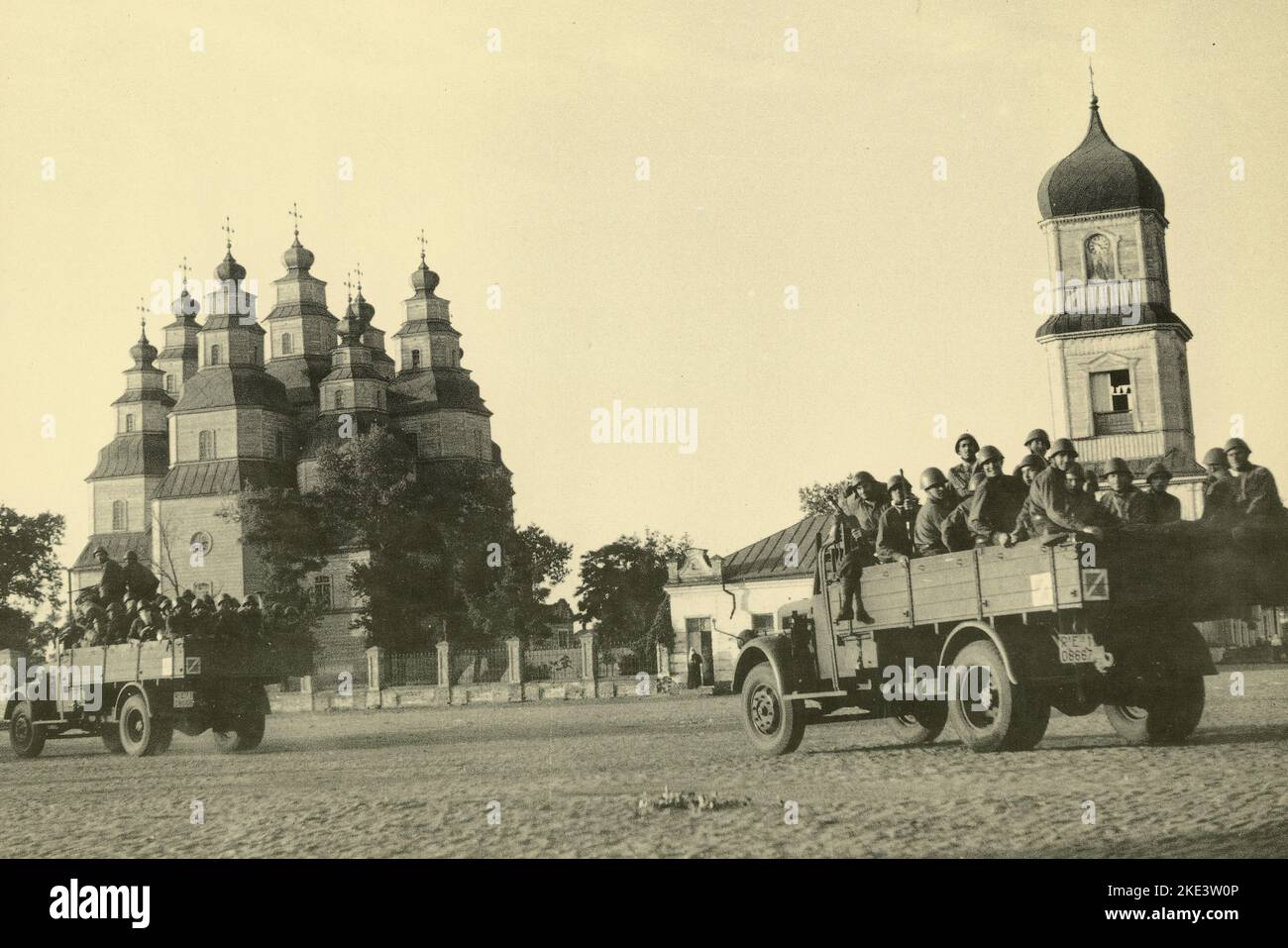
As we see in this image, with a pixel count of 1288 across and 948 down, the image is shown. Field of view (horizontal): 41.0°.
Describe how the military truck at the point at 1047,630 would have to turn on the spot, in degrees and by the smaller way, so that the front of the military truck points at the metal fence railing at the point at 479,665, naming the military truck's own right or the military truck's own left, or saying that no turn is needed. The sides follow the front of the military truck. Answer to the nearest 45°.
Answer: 0° — it already faces it

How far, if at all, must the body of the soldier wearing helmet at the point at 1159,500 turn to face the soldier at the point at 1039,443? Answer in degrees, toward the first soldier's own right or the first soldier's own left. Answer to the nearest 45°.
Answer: approximately 90° to the first soldier's own right

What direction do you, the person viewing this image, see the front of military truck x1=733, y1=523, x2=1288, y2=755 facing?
facing away from the viewer and to the left of the viewer
